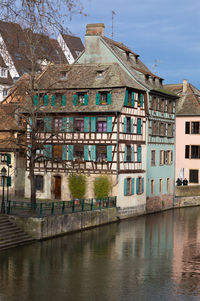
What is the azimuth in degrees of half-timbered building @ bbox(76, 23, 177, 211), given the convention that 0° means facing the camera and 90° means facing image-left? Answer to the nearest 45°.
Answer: approximately 315°

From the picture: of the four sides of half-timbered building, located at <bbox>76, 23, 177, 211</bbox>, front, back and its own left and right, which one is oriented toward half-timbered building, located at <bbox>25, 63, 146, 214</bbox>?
right

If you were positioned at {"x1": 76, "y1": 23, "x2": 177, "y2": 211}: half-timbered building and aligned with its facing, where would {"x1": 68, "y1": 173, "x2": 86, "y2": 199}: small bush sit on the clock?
The small bush is roughly at 3 o'clock from the half-timbered building.
